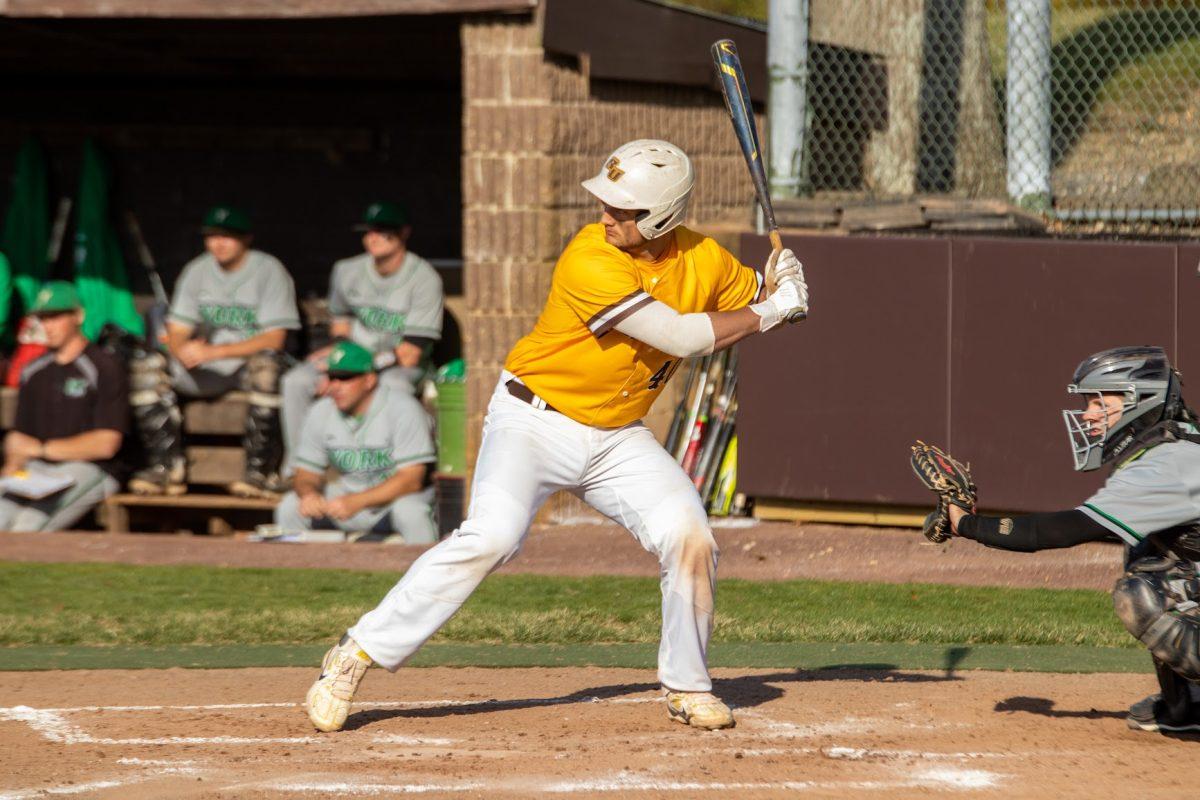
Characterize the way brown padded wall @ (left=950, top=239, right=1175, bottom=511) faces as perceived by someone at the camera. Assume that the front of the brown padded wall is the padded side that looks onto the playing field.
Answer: facing the viewer

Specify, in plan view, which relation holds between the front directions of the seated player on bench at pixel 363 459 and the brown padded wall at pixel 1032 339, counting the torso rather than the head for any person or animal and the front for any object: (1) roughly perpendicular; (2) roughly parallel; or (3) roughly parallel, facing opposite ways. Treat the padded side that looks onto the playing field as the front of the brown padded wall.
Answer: roughly parallel

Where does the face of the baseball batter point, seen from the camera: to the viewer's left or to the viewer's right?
to the viewer's left

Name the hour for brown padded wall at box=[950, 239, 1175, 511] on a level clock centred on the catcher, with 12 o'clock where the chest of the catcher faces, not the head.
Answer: The brown padded wall is roughly at 3 o'clock from the catcher.

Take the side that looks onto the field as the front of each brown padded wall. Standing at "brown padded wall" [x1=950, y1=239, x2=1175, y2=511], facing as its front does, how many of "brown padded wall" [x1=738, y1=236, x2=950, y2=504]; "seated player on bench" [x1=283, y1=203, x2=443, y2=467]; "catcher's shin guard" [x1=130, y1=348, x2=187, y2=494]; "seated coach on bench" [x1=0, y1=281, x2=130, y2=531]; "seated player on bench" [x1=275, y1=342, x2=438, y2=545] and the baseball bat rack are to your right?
6

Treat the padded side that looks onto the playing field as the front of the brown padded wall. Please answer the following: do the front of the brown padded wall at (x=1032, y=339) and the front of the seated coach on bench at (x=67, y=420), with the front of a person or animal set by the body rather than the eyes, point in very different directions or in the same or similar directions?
same or similar directions

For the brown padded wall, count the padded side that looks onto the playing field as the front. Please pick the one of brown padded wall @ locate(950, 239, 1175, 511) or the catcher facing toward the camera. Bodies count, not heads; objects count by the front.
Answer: the brown padded wall

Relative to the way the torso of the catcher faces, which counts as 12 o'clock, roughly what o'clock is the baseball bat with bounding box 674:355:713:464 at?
The baseball bat is roughly at 2 o'clock from the catcher.

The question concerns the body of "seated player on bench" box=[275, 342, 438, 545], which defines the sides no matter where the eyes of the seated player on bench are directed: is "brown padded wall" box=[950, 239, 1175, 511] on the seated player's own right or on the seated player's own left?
on the seated player's own left

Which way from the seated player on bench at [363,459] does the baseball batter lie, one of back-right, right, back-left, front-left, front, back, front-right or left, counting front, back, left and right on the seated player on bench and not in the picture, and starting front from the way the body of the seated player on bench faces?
front-left

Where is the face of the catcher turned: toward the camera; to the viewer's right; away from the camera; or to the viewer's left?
to the viewer's left

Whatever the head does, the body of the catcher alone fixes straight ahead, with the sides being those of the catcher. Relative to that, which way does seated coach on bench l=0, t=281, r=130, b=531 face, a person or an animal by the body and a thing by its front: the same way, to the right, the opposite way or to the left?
to the left

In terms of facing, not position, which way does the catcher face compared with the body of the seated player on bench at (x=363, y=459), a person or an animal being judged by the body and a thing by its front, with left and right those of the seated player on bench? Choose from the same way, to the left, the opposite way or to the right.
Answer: to the right

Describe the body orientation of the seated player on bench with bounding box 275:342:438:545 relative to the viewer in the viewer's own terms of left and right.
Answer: facing the viewer and to the left of the viewer

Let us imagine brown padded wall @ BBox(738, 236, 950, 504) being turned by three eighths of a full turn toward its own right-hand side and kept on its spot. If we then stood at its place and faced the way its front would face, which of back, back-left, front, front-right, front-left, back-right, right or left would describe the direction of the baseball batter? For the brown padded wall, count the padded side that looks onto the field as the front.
back-left

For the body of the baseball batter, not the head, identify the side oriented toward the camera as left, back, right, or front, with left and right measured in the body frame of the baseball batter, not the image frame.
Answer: front
